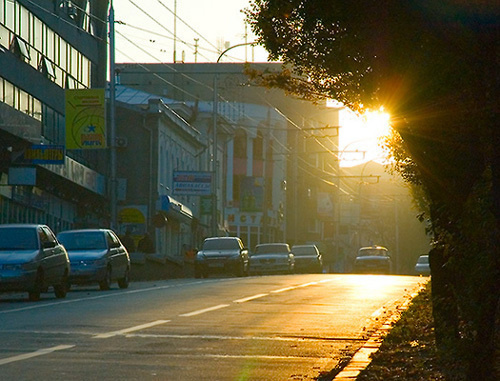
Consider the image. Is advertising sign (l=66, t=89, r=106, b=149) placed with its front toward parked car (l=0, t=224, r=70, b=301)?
yes

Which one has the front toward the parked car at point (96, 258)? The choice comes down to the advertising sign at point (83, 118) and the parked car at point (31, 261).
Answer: the advertising sign

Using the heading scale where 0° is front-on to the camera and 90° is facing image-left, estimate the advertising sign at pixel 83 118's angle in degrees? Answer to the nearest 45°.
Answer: approximately 0°

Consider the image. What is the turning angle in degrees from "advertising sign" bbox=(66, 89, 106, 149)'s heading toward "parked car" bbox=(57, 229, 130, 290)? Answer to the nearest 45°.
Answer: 0° — it already faces it

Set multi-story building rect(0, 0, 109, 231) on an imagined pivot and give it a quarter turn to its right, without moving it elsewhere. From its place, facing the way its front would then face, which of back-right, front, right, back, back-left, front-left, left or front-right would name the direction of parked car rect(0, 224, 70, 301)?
front-left

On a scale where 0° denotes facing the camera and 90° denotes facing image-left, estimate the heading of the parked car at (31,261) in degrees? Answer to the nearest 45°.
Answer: approximately 45°

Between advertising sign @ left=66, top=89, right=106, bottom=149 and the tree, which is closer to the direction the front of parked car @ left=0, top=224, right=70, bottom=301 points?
the tree

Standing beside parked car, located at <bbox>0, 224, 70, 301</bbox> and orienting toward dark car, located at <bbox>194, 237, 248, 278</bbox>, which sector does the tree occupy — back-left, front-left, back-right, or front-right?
back-right

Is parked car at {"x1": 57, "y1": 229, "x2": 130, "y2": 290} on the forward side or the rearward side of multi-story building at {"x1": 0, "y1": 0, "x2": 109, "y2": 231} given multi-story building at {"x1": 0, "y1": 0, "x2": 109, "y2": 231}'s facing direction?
on the forward side
